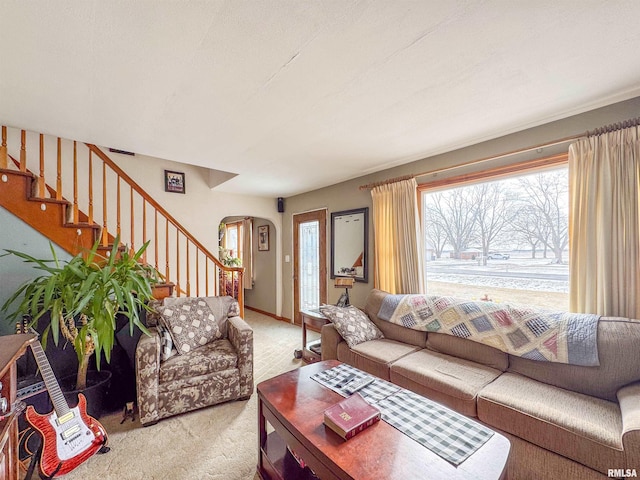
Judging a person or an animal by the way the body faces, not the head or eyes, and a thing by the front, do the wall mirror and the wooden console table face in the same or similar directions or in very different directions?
very different directions

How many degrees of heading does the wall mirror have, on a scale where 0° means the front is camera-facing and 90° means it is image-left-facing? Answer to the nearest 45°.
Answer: approximately 45°

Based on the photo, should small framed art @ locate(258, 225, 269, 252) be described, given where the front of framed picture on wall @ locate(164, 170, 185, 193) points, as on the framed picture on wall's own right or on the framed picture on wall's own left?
on the framed picture on wall's own left

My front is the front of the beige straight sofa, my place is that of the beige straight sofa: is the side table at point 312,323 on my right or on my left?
on my right

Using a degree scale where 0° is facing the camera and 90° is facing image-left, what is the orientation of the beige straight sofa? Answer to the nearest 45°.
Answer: approximately 45°

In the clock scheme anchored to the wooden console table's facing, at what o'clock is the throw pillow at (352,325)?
The throw pillow is roughly at 12 o'clock from the wooden console table.

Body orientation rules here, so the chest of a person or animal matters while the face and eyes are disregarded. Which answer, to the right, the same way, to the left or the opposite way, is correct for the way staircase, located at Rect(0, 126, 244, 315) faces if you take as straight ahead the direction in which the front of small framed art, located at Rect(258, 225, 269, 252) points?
to the left

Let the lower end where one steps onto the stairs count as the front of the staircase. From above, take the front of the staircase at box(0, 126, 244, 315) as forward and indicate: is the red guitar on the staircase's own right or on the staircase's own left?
on the staircase's own right

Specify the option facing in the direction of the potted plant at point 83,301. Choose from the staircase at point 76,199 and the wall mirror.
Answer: the wall mirror

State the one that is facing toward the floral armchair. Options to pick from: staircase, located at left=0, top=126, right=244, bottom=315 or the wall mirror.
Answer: the wall mirror

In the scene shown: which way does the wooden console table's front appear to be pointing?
to the viewer's right
